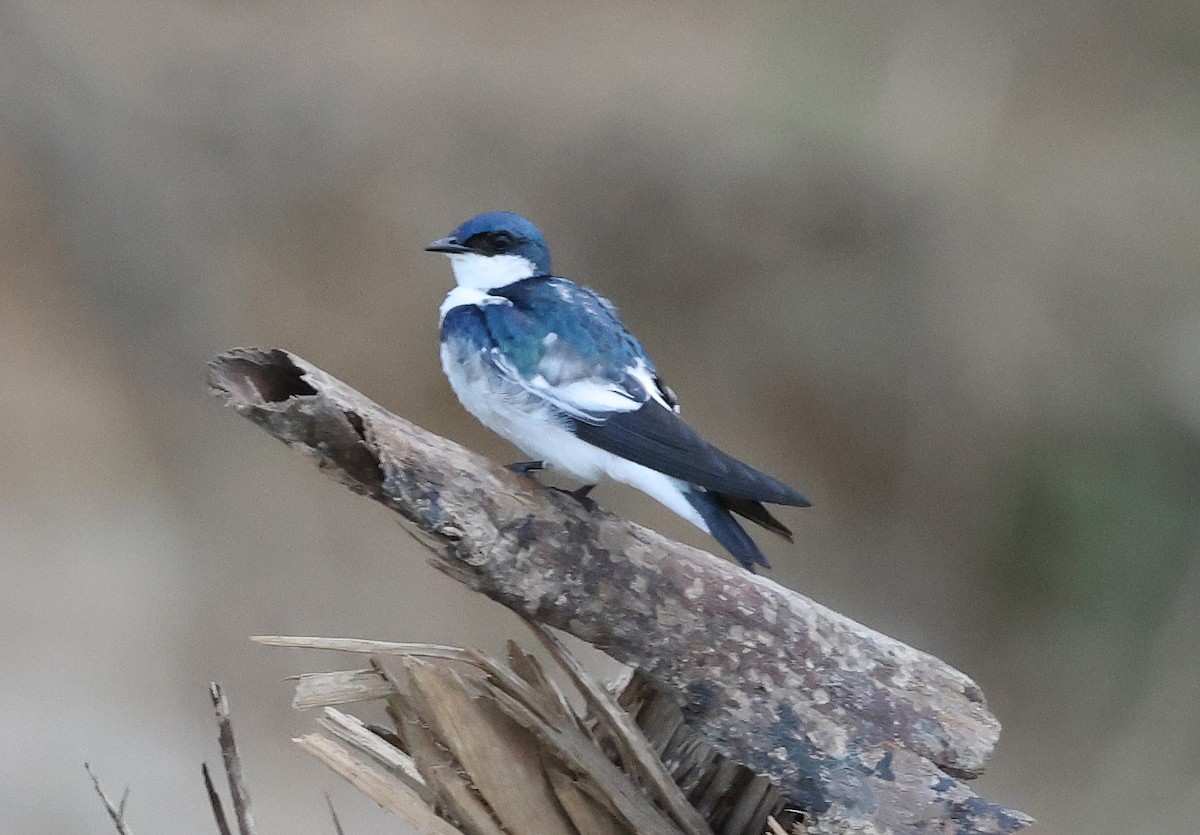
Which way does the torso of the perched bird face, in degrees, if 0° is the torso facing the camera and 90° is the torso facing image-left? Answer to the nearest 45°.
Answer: approximately 90°
